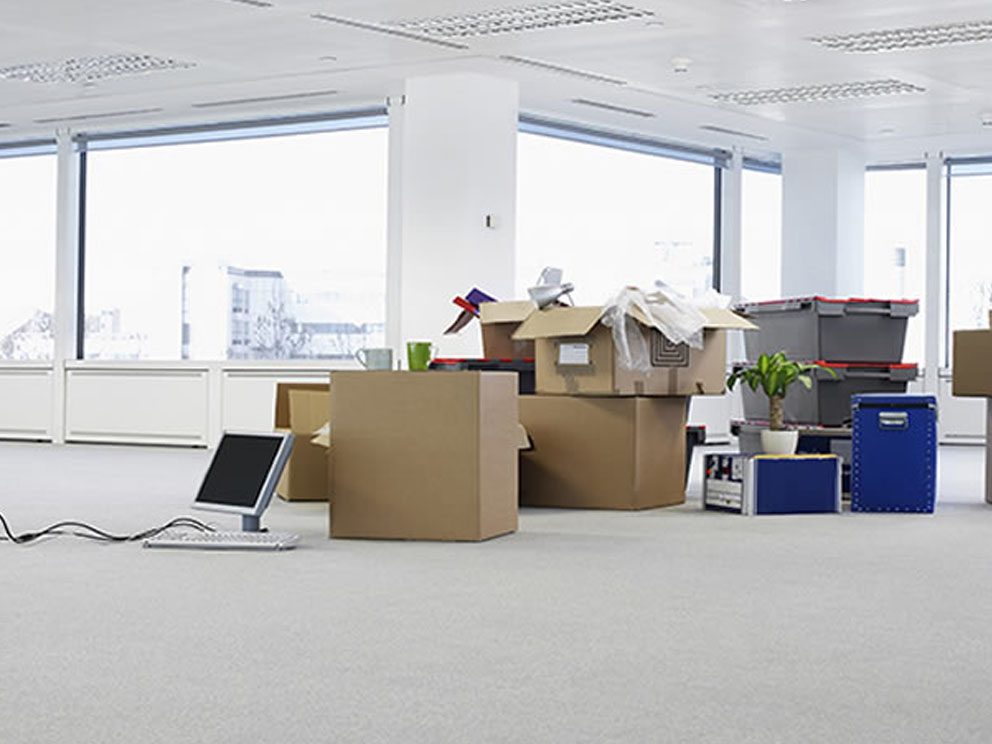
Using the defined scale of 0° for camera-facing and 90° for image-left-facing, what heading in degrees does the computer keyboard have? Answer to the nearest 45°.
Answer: approximately 0°

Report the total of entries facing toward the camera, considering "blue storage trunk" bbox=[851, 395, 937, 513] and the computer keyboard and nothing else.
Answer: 2

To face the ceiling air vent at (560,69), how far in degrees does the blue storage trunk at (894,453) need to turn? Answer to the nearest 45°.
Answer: approximately 135° to its right

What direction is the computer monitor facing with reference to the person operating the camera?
facing the viewer and to the left of the viewer

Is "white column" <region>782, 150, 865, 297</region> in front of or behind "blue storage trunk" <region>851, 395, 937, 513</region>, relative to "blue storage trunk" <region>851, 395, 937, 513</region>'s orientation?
behind

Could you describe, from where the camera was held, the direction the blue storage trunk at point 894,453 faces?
facing the viewer

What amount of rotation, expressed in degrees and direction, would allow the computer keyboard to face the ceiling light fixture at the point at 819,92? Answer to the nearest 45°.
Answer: approximately 135° to its left

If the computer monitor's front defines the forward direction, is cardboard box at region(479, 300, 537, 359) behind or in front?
behind

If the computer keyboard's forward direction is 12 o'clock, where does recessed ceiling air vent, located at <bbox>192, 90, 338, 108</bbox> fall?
The recessed ceiling air vent is roughly at 6 o'clock from the computer keyboard.

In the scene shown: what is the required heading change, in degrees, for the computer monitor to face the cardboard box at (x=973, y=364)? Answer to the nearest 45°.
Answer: approximately 135° to its left

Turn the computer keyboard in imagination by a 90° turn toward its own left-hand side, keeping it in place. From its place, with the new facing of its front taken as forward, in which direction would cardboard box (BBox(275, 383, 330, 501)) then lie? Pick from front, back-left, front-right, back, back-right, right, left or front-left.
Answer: left

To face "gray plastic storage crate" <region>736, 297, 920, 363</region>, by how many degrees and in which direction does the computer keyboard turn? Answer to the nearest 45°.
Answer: approximately 135° to its left
